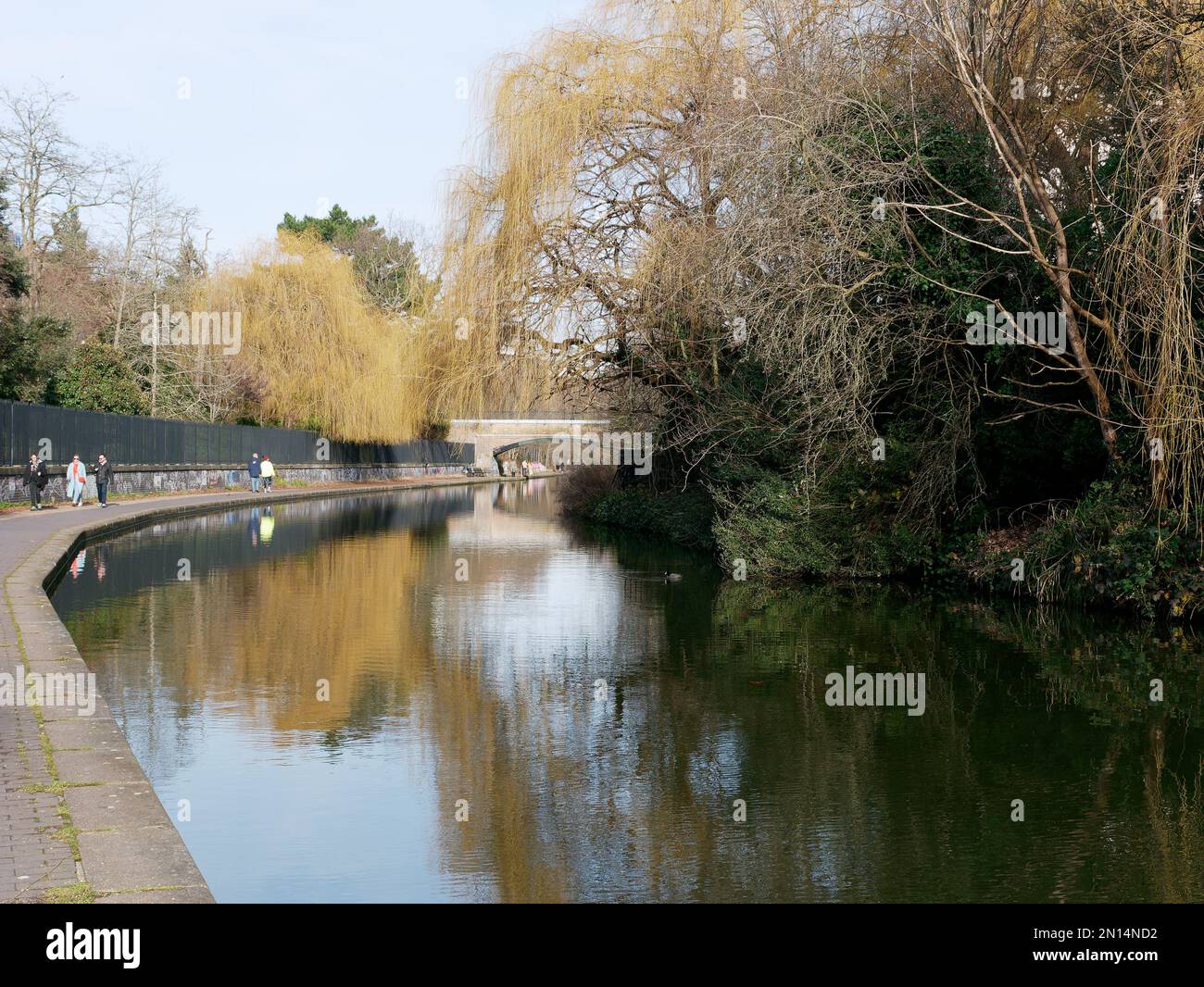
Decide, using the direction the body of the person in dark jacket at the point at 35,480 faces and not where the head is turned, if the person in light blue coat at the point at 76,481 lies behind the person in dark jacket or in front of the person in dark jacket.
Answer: behind

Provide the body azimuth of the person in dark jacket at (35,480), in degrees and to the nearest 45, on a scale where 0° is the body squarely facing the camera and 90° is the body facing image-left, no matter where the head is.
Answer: approximately 0°

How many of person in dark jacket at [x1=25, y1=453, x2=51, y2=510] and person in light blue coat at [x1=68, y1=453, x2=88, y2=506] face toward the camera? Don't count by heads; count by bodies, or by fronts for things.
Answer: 2

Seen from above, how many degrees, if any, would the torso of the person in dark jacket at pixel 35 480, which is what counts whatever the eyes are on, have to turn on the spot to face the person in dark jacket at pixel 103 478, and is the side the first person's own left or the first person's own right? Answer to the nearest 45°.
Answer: approximately 135° to the first person's own left
